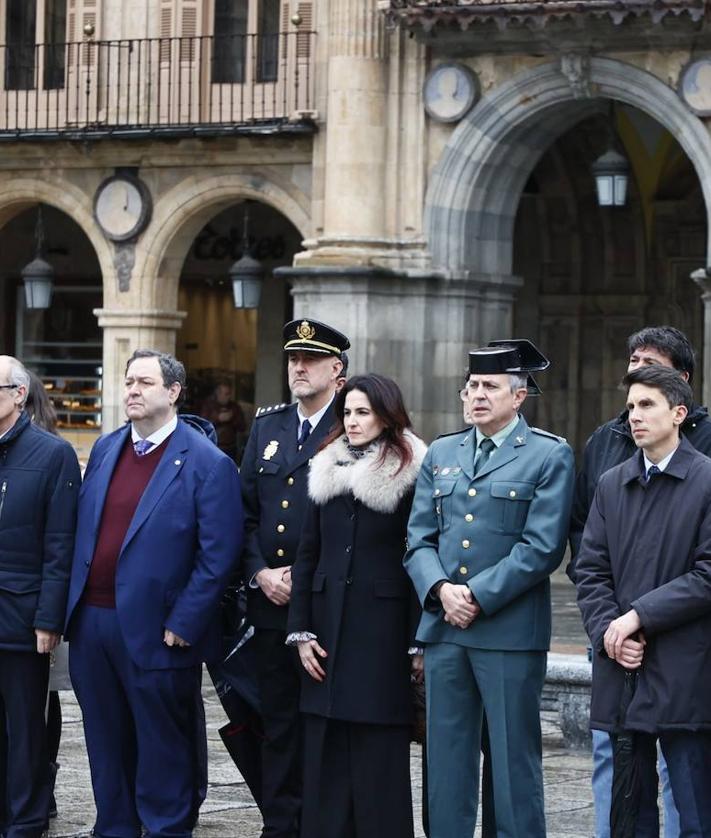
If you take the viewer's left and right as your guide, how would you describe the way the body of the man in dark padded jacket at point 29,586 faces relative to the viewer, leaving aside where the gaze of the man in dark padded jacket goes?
facing the viewer and to the left of the viewer

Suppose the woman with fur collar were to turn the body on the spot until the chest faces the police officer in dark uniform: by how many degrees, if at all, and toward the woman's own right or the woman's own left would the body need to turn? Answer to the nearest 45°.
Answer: approximately 90° to the woman's own right

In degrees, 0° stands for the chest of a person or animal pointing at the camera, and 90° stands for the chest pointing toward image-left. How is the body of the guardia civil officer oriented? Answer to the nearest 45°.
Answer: approximately 45°

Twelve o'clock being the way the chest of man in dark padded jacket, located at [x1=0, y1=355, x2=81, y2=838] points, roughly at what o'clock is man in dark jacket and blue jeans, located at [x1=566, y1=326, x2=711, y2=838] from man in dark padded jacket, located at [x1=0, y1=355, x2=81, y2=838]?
man in dark jacket and blue jeans, located at [x1=566, y1=326, x2=711, y2=838] is roughly at 8 o'clock from man in dark padded jacket, located at [x1=0, y1=355, x2=81, y2=838].

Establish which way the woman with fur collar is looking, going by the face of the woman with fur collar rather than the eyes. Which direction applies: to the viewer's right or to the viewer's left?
to the viewer's left

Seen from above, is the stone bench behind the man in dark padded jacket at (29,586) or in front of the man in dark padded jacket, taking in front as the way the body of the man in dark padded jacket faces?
behind

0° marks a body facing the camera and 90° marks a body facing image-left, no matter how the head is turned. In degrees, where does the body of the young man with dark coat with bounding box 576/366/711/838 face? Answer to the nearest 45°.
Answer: approximately 45°

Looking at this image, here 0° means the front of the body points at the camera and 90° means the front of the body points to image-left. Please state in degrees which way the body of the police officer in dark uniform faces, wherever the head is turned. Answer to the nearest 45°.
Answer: approximately 45°

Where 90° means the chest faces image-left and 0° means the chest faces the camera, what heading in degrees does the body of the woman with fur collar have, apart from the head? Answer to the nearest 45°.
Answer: approximately 45°
